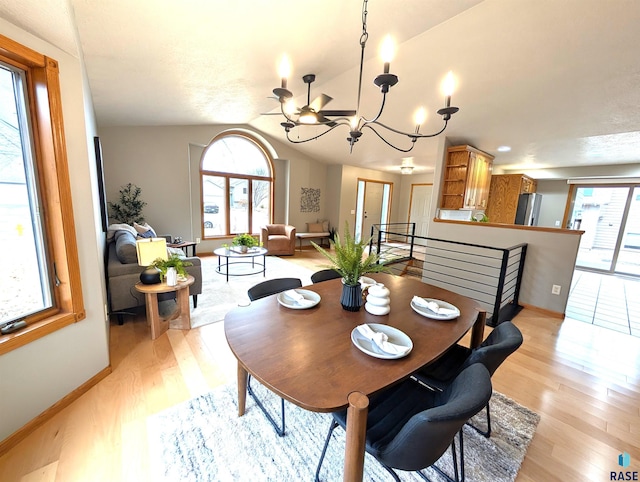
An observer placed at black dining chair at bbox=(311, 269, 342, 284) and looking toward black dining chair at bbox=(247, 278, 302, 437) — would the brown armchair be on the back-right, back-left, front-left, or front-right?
back-right

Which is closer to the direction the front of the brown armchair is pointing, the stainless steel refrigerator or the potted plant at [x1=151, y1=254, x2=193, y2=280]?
the potted plant

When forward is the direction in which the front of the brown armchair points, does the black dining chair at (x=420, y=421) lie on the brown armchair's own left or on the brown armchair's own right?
on the brown armchair's own left
